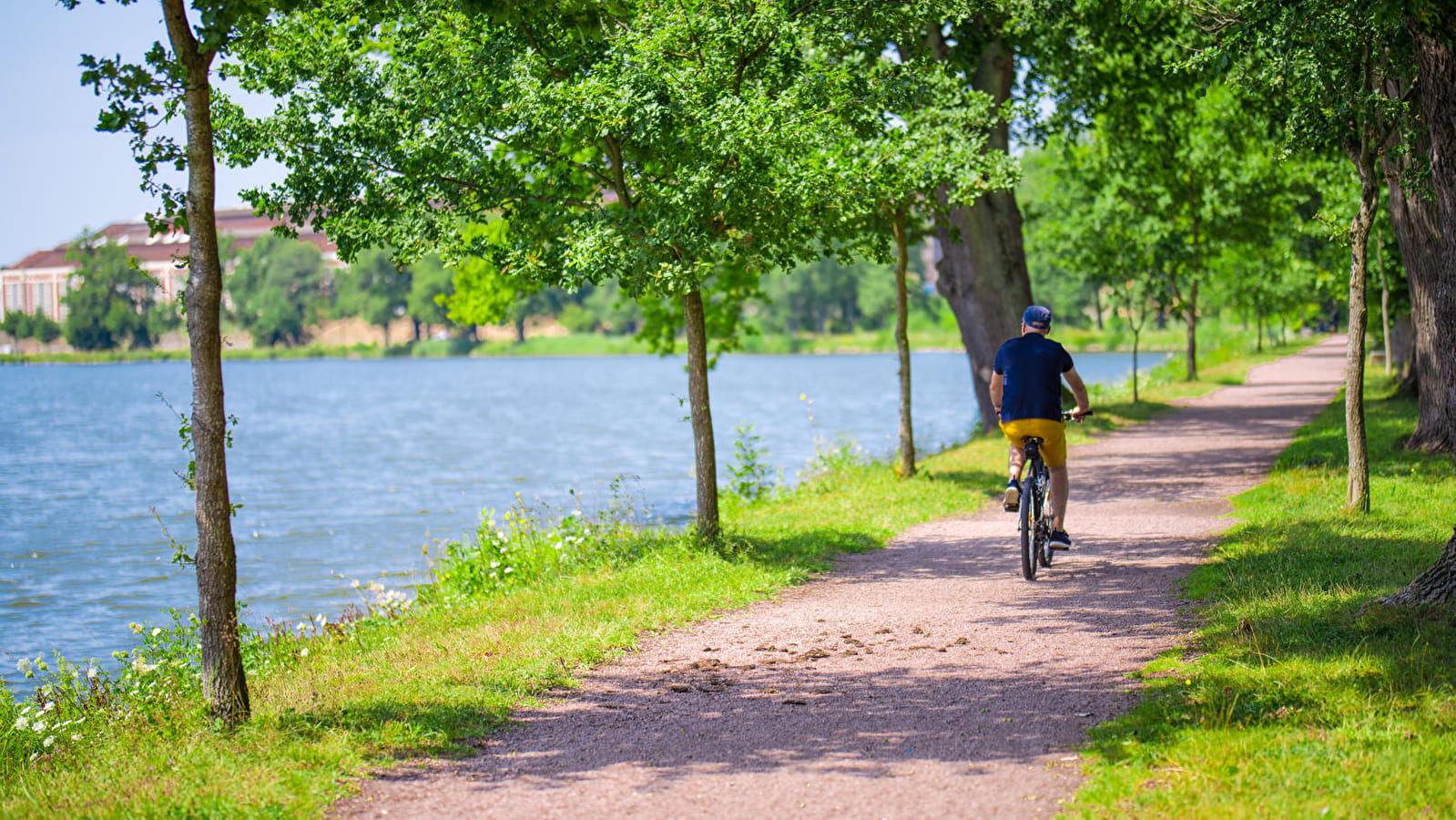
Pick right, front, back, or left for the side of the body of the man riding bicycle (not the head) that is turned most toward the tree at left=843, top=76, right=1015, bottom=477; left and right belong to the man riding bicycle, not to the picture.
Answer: front

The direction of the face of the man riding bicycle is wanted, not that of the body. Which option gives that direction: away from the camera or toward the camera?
away from the camera

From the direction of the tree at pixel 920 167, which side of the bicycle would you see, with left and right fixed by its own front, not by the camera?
front

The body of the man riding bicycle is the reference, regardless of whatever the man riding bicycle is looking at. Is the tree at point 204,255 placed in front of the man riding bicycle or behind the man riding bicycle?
behind

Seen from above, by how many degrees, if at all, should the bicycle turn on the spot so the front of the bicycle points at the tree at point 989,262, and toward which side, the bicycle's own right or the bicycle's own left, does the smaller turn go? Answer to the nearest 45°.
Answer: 0° — it already faces it

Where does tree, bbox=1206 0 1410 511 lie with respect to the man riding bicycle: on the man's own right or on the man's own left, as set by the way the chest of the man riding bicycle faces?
on the man's own right

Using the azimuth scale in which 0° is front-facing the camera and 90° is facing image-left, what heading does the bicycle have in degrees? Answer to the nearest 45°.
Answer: approximately 180°

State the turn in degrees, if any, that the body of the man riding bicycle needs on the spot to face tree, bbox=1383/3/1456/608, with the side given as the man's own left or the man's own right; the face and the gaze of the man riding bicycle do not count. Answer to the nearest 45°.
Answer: approximately 90° to the man's own right

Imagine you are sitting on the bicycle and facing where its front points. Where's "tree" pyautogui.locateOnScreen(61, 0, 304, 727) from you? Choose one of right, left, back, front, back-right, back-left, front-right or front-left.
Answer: back-left

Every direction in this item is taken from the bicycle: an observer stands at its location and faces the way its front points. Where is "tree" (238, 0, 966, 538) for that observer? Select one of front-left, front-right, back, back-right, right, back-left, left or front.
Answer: left

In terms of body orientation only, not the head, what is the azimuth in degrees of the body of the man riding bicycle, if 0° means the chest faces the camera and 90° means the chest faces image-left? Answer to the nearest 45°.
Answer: approximately 180°
